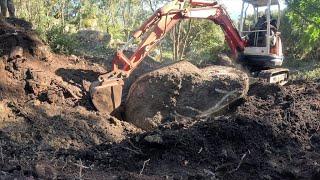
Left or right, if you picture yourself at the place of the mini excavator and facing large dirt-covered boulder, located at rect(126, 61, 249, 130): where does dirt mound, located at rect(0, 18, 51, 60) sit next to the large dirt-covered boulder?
right

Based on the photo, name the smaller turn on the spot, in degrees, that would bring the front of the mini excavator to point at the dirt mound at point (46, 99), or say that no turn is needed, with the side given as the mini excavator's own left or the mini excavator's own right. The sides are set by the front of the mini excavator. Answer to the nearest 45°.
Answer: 0° — it already faces it

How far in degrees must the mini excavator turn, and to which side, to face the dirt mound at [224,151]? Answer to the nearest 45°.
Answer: approximately 45° to its left

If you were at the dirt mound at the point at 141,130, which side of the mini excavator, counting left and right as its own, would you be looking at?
front

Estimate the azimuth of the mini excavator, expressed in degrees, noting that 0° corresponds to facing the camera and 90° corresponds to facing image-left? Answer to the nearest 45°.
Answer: approximately 45°
